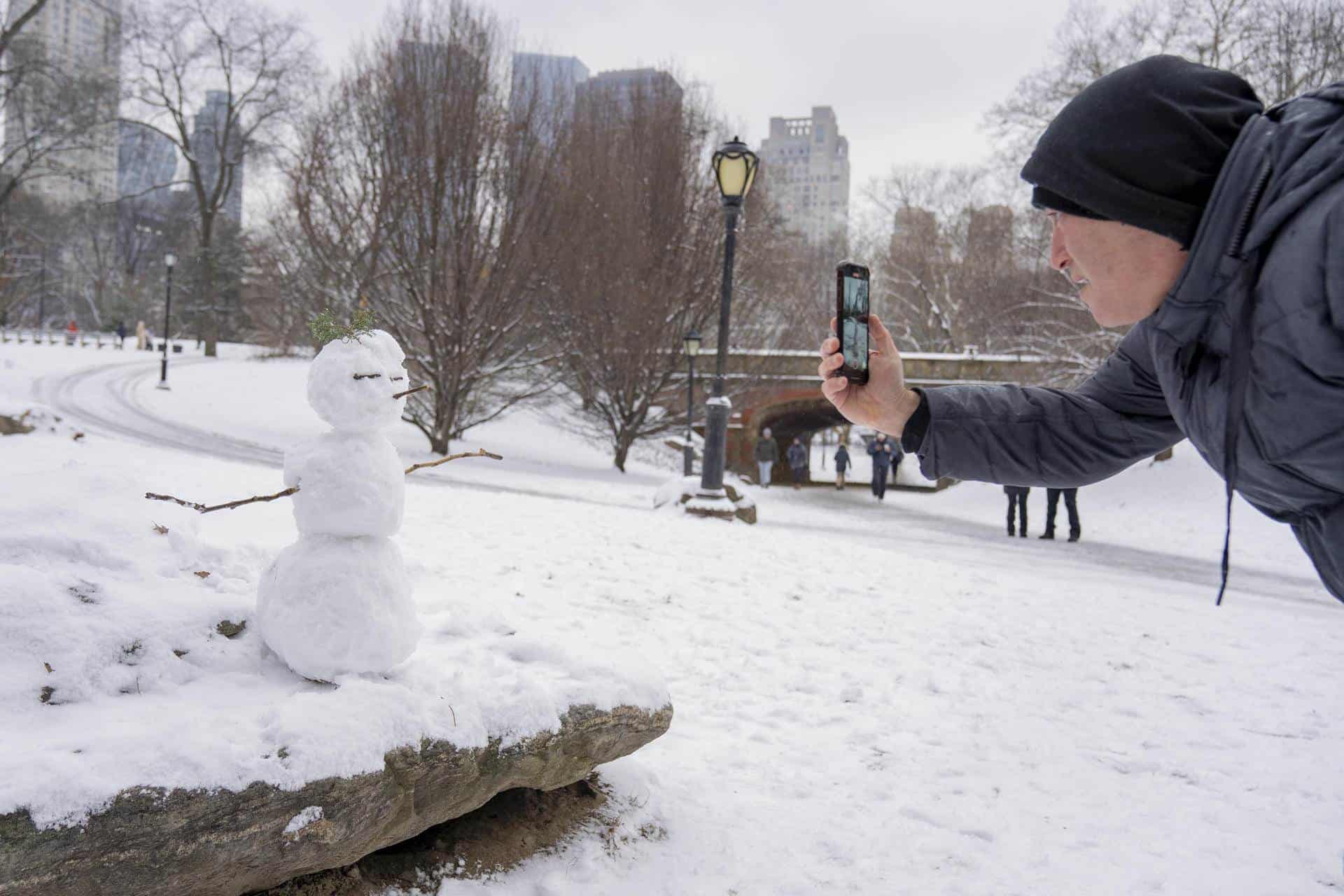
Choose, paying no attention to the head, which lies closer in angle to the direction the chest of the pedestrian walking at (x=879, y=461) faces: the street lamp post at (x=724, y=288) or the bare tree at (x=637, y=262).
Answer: the street lamp post

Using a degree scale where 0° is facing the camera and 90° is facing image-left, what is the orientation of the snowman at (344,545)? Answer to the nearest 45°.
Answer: approximately 315°

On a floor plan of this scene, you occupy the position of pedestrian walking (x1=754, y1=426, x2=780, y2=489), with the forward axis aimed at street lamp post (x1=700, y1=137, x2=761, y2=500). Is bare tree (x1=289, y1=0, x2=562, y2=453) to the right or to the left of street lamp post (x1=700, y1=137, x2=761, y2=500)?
right

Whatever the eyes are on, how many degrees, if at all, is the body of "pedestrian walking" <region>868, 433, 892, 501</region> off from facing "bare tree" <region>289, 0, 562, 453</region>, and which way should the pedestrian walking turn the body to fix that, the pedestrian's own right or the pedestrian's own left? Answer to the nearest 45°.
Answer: approximately 45° to the pedestrian's own right

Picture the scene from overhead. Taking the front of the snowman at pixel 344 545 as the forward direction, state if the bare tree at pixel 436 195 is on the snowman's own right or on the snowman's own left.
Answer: on the snowman's own left

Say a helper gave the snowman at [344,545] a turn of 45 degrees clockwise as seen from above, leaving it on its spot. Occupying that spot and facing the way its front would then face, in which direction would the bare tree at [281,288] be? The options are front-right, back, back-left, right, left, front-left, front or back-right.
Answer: back

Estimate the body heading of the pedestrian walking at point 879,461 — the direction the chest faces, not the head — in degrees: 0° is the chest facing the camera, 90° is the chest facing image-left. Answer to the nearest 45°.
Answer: approximately 0°

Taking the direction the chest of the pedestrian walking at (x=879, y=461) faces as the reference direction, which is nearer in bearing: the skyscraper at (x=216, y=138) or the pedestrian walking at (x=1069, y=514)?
the pedestrian walking

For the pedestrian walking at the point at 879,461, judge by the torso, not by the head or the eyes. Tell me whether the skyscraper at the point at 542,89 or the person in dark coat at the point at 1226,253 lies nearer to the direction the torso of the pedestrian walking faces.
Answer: the person in dark coat

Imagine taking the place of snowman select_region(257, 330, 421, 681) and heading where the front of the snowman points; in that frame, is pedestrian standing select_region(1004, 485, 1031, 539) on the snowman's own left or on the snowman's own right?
on the snowman's own left

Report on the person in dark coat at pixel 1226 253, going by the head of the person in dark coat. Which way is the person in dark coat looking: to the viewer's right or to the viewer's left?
to the viewer's left
